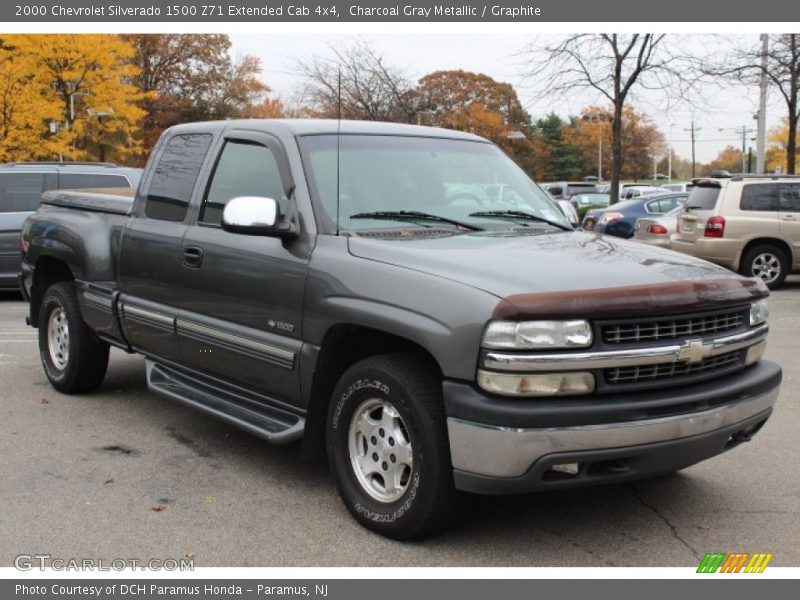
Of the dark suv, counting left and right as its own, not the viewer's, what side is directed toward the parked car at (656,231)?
back

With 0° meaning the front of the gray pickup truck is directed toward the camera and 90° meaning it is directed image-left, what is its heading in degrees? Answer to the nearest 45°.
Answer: approximately 315°

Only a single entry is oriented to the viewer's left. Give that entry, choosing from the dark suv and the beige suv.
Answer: the dark suv

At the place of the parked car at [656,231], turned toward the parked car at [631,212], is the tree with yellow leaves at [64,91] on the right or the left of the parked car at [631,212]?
left

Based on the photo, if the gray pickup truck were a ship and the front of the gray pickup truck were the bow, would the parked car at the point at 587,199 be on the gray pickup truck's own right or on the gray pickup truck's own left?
on the gray pickup truck's own left

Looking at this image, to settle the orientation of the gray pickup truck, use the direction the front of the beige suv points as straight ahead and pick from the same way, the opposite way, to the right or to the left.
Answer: to the right

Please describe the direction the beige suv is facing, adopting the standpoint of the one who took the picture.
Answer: facing away from the viewer and to the right of the viewer

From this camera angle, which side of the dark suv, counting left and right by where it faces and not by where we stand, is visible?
left
